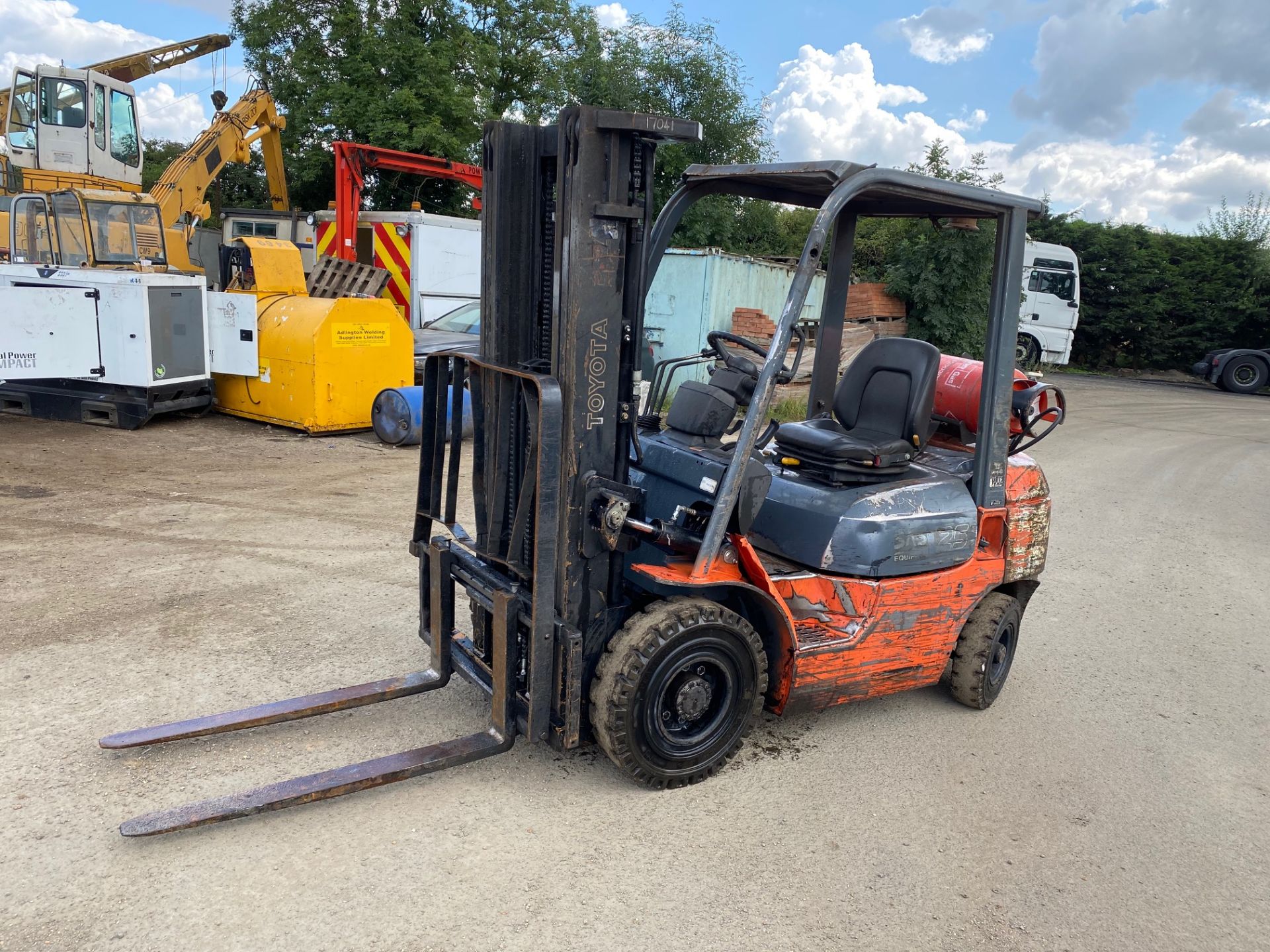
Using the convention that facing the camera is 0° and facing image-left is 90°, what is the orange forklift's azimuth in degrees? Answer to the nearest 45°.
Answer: approximately 45°

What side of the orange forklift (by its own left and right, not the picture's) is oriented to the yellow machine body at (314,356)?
right

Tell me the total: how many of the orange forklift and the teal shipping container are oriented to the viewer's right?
0

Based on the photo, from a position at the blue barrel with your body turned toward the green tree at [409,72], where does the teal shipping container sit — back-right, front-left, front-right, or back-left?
front-right

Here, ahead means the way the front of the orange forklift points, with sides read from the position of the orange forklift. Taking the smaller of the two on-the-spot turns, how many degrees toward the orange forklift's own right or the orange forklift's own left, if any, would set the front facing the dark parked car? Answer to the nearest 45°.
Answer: approximately 135° to the orange forklift's own right

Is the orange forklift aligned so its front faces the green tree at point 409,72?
no
